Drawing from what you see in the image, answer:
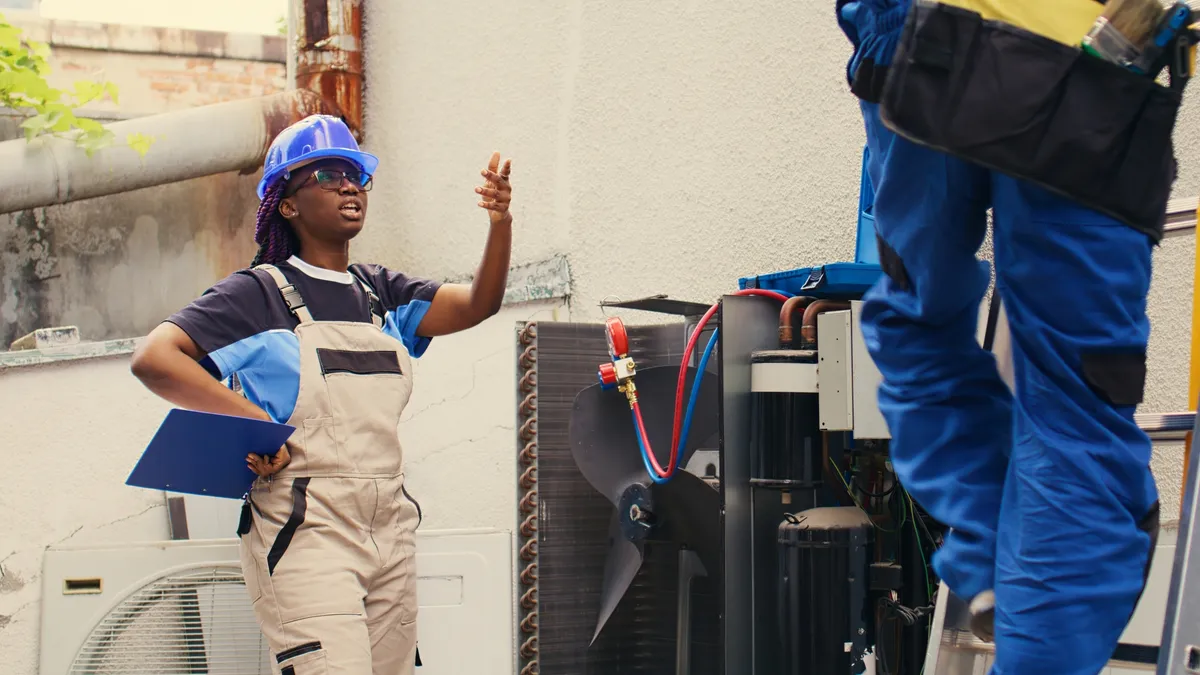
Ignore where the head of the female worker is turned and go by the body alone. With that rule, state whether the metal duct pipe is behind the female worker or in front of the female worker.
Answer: behind

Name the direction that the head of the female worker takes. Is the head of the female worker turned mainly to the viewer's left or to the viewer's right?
to the viewer's right

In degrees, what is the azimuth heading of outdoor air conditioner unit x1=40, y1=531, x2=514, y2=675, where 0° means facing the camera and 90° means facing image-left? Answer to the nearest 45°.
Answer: approximately 0°

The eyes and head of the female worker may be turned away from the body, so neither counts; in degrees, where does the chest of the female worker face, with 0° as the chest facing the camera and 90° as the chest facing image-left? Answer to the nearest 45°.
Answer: approximately 315°

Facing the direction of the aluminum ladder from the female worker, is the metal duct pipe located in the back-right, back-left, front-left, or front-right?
back-left

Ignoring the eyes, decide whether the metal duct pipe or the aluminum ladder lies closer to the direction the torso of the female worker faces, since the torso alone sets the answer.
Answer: the aluminum ladder
